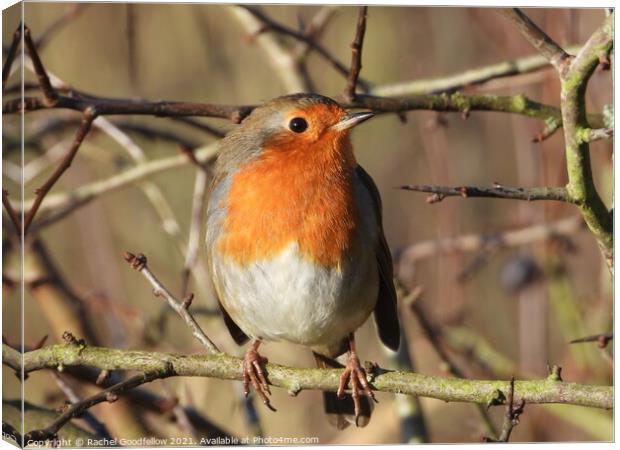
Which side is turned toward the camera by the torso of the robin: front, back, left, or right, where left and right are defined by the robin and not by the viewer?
front

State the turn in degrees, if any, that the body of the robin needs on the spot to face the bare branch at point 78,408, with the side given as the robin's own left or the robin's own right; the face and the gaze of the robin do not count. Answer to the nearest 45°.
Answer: approximately 45° to the robin's own right

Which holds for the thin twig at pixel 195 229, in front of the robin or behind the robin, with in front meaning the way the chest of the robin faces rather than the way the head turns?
behind

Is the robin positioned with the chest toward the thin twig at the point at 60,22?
no

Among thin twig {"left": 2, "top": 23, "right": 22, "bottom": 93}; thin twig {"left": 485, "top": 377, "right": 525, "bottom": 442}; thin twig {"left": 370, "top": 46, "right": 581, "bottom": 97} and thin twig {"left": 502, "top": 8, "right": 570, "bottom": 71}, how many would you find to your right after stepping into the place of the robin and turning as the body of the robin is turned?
1

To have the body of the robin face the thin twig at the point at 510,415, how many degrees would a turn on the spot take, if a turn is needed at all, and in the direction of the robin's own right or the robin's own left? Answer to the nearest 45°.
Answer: approximately 45° to the robin's own left

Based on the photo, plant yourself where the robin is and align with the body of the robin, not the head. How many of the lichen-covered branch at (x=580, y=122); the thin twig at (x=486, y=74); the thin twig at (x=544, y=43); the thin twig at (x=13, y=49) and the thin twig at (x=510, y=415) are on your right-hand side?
1

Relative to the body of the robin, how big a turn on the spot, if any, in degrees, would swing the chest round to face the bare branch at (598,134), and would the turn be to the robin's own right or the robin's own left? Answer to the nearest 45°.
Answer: approximately 45° to the robin's own left

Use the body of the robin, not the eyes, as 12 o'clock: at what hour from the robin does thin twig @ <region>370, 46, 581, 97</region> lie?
The thin twig is roughly at 8 o'clock from the robin.

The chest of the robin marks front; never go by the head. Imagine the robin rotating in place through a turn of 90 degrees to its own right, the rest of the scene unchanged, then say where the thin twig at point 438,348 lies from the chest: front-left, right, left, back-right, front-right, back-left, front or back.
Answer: back-right

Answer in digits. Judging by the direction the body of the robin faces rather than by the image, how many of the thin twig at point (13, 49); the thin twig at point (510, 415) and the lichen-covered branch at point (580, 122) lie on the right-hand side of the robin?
1

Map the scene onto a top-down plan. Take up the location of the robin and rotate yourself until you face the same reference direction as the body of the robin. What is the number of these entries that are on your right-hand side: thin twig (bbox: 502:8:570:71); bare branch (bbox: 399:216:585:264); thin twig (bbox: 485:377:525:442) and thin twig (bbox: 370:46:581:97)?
0

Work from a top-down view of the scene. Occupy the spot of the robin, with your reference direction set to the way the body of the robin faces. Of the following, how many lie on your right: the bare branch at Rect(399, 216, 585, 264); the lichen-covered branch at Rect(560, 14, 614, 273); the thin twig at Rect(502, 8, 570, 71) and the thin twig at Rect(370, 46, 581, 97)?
0

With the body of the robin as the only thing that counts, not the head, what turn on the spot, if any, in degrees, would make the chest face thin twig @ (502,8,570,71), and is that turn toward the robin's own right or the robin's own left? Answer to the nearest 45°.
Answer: approximately 45° to the robin's own left
